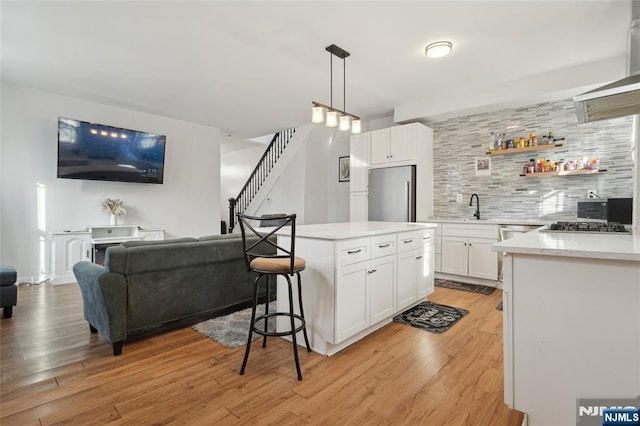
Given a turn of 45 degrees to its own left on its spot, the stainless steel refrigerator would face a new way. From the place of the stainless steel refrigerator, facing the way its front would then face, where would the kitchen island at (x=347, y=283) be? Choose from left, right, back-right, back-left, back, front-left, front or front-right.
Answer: front

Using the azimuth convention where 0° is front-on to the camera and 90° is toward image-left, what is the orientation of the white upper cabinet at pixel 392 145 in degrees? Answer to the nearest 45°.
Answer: approximately 45°

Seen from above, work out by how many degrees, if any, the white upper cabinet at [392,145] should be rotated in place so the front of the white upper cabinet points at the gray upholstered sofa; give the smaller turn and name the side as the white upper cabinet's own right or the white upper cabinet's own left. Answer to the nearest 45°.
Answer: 0° — it already faces it

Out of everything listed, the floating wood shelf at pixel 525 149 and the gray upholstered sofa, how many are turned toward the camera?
1

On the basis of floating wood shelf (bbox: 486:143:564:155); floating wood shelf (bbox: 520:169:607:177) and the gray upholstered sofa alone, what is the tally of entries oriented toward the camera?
2

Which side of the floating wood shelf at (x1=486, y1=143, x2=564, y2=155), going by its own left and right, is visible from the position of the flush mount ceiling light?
front

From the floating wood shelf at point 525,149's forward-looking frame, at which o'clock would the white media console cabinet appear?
The white media console cabinet is roughly at 2 o'clock from the floating wood shelf.

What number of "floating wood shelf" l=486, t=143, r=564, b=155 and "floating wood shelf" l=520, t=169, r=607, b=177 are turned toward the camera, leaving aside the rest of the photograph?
2

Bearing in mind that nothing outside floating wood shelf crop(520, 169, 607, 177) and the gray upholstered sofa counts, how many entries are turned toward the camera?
1

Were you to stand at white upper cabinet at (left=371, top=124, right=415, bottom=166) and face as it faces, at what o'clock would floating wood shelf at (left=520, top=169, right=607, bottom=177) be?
The floating wood shelf is roughly at 8 o'clock from the white upper cabinet.

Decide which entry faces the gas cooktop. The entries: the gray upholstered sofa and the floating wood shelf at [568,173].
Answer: the floating wood shelf

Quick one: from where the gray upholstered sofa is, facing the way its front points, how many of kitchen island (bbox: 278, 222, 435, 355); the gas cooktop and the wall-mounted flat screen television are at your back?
2
